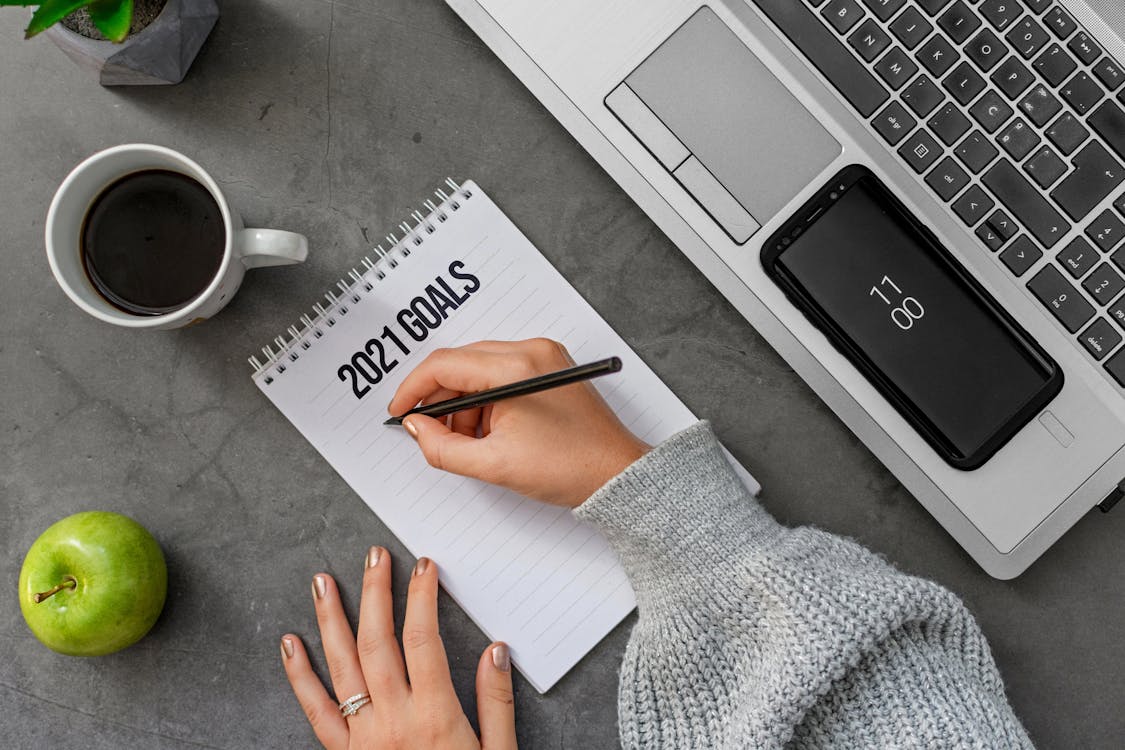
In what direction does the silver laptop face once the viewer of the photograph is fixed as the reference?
facing the viewer and to the left of the viewer
